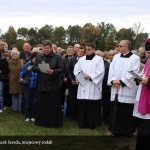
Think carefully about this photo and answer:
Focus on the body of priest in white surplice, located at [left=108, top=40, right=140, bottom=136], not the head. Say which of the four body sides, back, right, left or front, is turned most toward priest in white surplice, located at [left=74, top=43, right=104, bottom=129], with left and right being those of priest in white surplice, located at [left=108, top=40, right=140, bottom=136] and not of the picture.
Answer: right

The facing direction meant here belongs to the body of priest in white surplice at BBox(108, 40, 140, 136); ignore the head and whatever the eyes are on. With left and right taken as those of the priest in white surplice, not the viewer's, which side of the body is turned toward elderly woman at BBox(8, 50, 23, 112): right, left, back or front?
right

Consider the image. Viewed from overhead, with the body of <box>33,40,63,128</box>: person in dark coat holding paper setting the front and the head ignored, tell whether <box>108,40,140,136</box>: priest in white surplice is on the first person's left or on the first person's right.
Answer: on the first person's left

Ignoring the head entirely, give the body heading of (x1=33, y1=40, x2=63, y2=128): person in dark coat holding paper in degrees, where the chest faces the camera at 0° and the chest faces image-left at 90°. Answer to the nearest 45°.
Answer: approximately 45°

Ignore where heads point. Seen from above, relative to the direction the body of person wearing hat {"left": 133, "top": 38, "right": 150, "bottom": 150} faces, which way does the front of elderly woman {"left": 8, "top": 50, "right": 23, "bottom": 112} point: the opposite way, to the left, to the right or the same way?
to the left

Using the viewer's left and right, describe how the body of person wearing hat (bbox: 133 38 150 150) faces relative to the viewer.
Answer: facing the viewer and to the left of the viewer

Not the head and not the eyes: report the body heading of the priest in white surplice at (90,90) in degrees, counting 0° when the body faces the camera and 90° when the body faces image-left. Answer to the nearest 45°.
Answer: approximately 45°

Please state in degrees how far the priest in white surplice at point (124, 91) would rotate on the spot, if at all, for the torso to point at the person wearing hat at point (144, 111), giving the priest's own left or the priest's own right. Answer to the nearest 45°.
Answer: approximately 45° to the priest's own left

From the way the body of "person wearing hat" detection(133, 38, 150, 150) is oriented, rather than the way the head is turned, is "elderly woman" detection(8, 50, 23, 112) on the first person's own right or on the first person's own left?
on the first person's own right

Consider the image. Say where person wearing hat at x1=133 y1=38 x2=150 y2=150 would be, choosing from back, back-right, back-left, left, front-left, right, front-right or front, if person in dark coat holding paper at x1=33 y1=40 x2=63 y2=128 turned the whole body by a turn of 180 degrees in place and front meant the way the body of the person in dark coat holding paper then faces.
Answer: right
